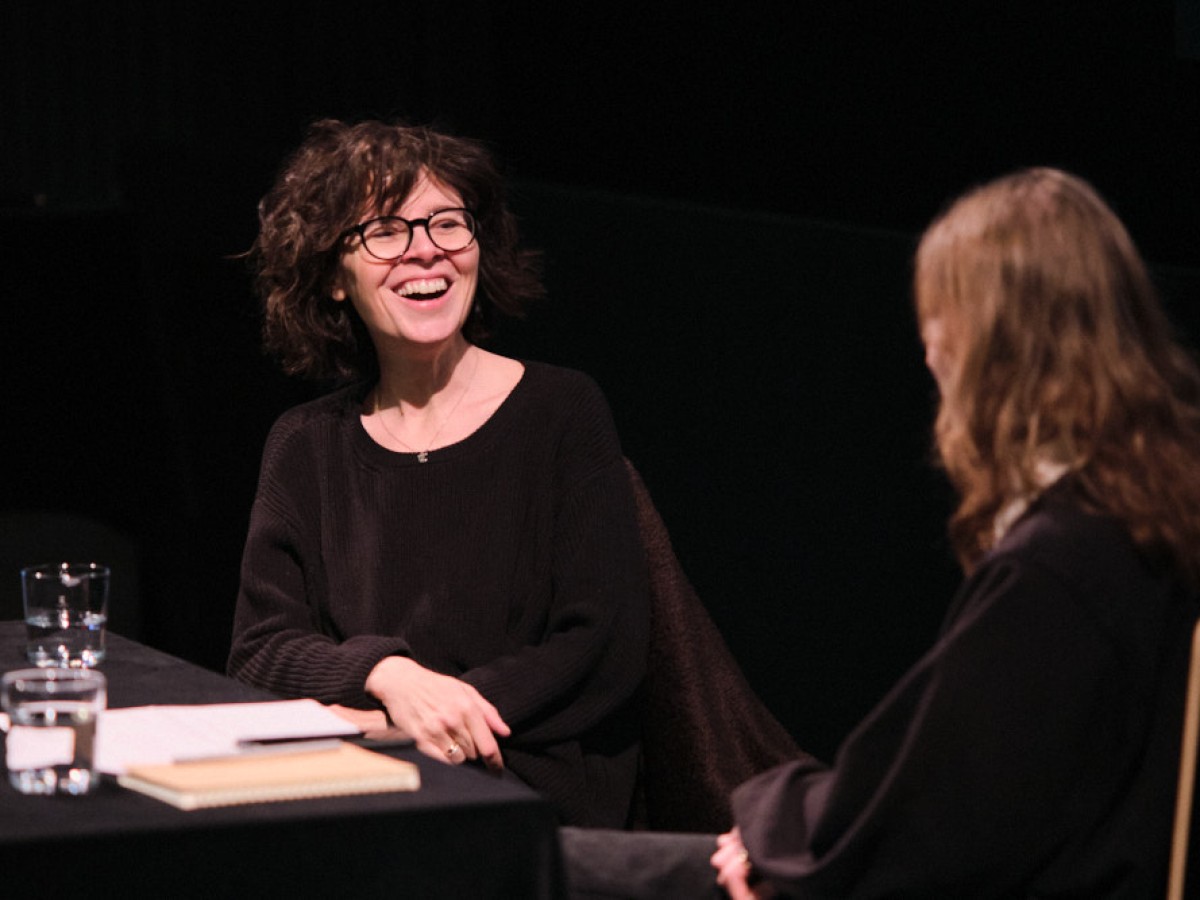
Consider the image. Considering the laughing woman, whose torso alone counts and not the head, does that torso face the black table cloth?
yes

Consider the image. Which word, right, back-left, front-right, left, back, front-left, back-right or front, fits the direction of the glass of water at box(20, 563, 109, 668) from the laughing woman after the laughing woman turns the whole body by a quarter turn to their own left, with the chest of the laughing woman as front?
back-right

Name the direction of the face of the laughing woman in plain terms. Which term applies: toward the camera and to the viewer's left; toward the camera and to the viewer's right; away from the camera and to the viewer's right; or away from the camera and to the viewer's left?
toward the camera and to the viewer's right

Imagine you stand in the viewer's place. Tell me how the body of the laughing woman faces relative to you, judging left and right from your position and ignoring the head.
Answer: facing the viewer

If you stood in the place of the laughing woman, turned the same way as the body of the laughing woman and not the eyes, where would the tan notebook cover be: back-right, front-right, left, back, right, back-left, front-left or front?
front
